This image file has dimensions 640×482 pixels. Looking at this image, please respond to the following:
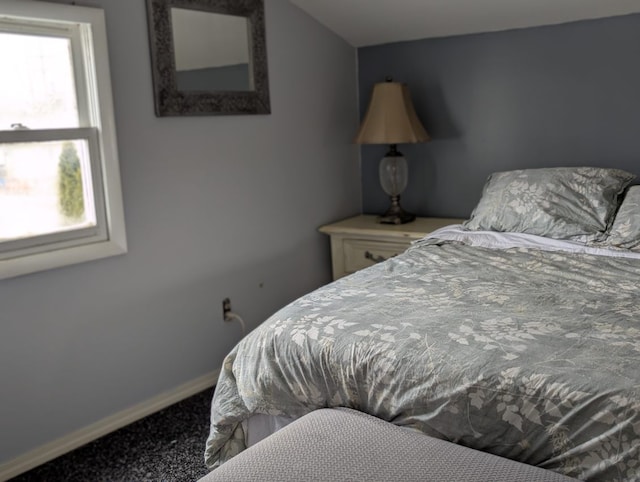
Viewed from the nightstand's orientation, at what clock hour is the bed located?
The bed is roughly at 10 o'clock from the nightstand.

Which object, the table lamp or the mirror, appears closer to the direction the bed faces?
the mirror

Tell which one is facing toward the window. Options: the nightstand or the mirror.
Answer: the nightstand

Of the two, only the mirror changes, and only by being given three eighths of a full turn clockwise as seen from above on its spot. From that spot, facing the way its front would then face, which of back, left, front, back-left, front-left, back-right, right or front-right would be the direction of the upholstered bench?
left

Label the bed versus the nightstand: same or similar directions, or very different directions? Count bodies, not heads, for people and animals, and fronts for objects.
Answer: same or similar directions

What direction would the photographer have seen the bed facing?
facing the viewer and to the left of the viewer

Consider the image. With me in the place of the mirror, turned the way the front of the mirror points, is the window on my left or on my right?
on my right

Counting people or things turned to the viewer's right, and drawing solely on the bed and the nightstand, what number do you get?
0

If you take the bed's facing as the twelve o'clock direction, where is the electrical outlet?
The electrical outlet is roughly at 3 o'clock from the bed.

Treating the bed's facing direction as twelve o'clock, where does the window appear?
The window is roughly at 2 o'clock from the bed.

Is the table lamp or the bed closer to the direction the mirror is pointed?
the bed

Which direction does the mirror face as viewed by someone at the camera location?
facing the viewer and to the right of the viewer

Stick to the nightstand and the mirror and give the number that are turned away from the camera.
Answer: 0

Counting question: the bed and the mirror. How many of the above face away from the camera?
0

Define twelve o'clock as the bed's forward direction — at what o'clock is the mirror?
The mirror is roughly at 3 o'clock from the bed.

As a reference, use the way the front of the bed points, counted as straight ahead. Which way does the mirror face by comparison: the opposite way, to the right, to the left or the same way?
to the left
